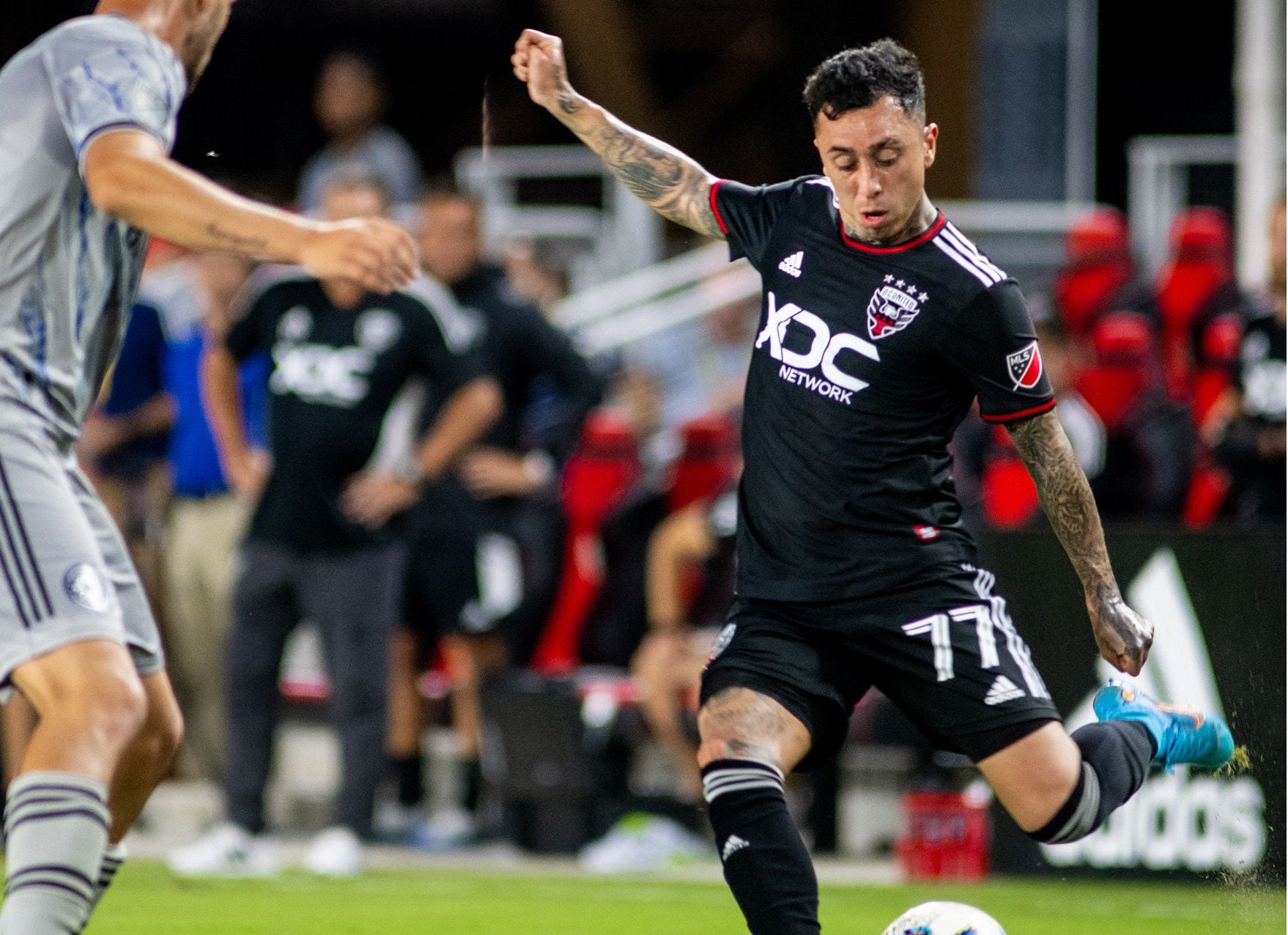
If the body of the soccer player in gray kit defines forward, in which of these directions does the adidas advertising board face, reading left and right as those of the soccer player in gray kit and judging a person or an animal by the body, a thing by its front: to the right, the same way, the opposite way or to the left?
to the right

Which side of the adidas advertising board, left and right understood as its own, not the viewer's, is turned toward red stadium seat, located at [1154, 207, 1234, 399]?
back

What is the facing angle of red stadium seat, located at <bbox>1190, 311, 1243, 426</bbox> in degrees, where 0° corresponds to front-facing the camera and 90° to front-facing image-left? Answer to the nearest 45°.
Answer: approximately 45°

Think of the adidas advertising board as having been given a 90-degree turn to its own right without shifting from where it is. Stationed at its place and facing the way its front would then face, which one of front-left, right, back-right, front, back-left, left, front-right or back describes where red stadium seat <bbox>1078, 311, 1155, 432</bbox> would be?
right

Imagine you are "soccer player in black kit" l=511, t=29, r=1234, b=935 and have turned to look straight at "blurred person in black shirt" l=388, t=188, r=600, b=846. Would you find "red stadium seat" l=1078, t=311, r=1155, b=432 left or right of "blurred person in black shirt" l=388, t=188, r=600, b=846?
right

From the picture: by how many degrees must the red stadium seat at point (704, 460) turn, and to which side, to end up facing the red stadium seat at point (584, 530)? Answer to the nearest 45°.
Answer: approximately 90° to its right

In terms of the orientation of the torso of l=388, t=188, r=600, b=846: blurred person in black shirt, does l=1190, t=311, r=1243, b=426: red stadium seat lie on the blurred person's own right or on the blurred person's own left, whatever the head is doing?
on the blurred person's own left
